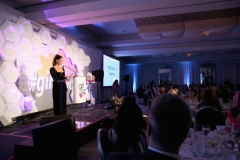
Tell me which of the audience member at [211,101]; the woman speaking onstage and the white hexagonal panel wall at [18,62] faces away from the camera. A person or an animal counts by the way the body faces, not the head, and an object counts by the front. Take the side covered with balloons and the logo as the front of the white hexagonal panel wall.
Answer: the audience member

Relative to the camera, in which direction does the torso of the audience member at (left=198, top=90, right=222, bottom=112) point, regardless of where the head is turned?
away from the camera

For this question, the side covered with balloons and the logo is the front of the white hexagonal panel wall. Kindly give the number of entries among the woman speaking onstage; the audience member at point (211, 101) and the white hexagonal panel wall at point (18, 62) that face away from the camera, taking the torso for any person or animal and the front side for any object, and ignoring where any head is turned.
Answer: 1

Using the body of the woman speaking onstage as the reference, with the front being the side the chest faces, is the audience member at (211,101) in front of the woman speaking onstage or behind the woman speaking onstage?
in front

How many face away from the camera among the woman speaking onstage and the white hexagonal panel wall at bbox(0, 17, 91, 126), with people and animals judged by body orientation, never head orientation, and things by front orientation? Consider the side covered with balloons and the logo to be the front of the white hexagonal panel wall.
0

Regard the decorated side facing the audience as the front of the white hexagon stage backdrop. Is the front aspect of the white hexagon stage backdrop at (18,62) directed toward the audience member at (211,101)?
yes

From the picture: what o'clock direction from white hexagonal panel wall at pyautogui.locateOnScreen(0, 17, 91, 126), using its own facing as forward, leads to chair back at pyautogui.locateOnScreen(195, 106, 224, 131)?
The chair back is roughly at 12 o'clock from the white hexagonal panel wall.

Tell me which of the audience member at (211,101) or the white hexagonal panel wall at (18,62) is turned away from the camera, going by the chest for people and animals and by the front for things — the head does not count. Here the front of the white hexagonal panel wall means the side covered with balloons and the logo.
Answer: the audience member

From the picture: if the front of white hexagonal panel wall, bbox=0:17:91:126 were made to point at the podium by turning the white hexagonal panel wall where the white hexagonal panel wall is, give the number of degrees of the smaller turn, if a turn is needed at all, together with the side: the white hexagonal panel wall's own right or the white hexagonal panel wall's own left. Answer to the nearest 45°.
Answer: approximately 45° to the white hexagonal panel wall's own left

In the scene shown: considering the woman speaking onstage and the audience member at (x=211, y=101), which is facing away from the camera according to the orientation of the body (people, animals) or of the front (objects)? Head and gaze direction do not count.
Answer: the audience member

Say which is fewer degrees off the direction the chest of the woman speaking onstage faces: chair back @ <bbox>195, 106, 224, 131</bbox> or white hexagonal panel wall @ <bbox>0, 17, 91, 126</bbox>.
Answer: the chair back

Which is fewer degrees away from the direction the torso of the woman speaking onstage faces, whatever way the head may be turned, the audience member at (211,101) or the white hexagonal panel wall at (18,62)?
the audience member

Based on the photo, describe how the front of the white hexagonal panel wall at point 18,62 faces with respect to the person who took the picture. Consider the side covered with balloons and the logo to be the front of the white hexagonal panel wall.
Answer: facing the viewer and to the right of the viewer

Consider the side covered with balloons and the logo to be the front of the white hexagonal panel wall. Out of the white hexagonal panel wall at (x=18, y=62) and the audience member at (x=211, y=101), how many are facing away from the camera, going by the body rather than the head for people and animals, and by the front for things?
1
